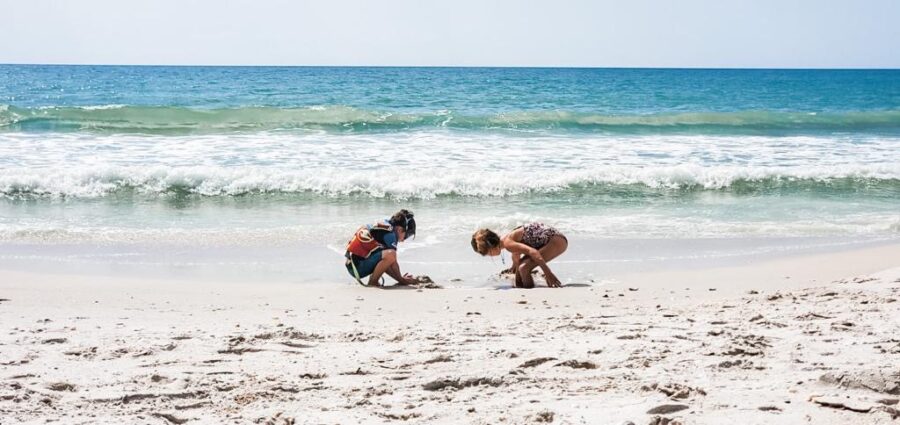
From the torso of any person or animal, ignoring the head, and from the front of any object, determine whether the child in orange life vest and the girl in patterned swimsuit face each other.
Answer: yes

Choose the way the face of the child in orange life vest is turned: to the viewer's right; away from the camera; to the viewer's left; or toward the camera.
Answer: to the viewer's right

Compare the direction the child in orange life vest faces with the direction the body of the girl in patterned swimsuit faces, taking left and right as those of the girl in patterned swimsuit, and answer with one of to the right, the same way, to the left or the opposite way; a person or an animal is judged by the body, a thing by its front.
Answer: the opposite way

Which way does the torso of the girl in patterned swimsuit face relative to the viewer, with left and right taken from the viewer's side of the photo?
facing to the left of the viewer

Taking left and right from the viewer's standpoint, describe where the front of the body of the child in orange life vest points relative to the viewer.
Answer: facing to the right of the viewer

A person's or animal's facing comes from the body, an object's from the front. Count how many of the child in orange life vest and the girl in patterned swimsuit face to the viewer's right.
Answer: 1

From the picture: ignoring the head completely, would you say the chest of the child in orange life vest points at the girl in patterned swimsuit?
yes

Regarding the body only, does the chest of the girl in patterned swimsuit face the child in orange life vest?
yes
